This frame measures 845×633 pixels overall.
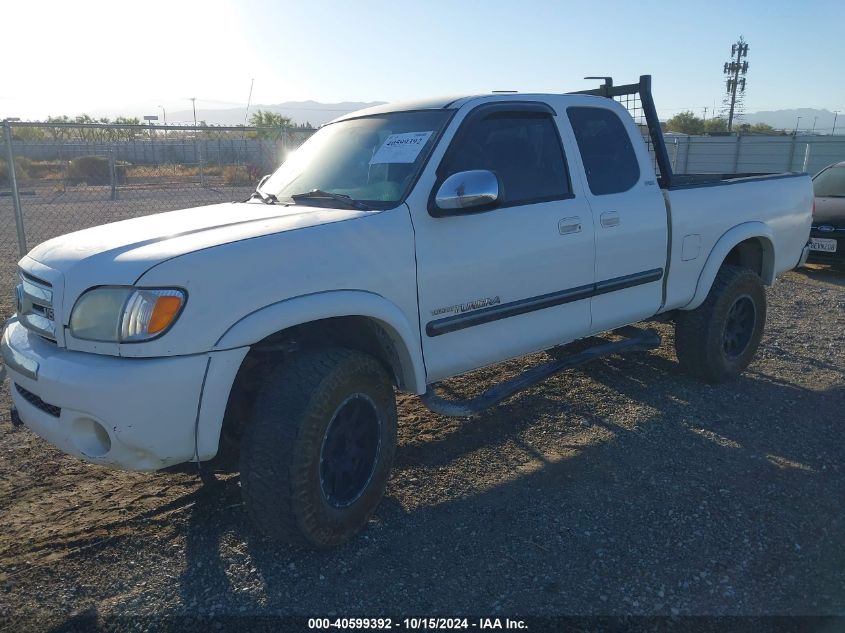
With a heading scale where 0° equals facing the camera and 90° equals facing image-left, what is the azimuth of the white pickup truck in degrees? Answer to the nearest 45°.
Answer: approximately 45°

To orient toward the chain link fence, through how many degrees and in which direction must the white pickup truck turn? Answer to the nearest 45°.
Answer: approximately 90° to its right
